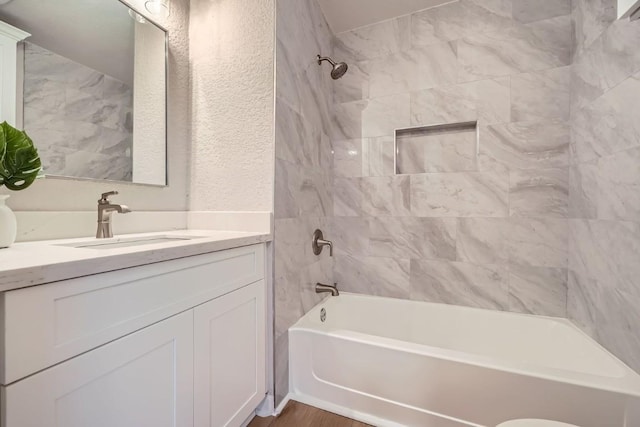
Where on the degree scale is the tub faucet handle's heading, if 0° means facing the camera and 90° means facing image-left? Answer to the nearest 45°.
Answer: approximately 315°

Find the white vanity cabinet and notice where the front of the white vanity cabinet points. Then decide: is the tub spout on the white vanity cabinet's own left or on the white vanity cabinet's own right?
on the white vanity cabinet's own left

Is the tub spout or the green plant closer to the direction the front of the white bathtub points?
the green plant

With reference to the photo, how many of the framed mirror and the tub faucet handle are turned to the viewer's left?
0

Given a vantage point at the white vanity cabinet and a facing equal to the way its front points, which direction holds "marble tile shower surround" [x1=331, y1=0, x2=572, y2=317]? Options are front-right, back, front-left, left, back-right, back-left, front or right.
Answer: front-left

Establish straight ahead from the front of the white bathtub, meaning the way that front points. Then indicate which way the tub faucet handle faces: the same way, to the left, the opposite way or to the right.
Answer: to the left

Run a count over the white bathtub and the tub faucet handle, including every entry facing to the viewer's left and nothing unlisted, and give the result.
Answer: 0

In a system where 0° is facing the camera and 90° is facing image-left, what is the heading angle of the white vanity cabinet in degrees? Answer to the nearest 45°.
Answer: approximately 315°

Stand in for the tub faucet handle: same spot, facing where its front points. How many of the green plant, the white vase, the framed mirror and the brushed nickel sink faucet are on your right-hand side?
4

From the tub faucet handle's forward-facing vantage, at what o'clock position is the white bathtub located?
The white bathtub is roughly at 12 o'clock from the tub faucet handle.

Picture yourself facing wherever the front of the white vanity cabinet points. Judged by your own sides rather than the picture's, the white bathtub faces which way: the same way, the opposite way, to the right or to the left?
to the right

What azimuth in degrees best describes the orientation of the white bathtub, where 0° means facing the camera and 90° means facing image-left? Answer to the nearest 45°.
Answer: approximately 0°
